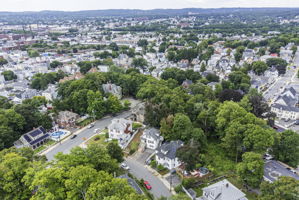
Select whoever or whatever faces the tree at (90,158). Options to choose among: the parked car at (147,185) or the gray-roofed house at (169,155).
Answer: the gray-roofed house

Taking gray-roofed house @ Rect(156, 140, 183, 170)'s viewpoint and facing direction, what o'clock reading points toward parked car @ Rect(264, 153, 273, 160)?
The parked car is roughly at 7 o'clock from the gray-roofed house.

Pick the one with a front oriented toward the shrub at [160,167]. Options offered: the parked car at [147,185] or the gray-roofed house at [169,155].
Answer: the gray-roofed house

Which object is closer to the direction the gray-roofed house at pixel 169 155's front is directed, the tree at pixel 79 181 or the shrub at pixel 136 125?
the tree

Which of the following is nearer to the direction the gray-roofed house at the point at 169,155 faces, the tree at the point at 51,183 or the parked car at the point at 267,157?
the tree

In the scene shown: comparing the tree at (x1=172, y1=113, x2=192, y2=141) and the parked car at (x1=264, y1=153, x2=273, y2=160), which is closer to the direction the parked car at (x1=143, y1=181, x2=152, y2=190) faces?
the parked car

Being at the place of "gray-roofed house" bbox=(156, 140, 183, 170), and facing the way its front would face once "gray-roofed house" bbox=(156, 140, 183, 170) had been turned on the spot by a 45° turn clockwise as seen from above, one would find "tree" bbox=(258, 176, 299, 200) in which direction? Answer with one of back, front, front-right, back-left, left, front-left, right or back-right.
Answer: back-left

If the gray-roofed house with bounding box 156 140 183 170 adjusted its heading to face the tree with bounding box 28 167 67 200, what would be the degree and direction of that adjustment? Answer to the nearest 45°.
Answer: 0° — it already faces it

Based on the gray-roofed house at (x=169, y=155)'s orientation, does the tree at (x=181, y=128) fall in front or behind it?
behind

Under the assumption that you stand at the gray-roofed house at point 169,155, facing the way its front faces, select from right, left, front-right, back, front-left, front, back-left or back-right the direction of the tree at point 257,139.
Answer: back-left

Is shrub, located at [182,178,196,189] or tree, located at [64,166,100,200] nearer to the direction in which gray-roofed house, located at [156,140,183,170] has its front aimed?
the tree

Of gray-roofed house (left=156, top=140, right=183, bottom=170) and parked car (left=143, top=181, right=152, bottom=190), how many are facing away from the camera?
0

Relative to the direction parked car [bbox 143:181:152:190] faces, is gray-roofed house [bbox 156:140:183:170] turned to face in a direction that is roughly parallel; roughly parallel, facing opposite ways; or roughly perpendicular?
roughly perpendicular

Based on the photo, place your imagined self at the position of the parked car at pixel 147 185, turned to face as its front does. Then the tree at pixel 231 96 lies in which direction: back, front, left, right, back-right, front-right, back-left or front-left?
left

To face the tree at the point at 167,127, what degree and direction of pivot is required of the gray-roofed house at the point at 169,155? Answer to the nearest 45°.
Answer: approximately 135° to its right

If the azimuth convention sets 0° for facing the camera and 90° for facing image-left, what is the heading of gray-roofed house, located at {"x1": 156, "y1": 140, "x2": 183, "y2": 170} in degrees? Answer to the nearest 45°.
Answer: approximately 45°
